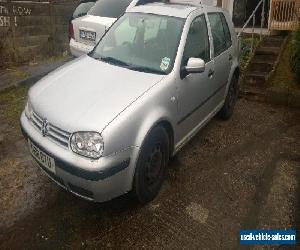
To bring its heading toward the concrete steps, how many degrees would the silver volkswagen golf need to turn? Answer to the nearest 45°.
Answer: approximately 180°

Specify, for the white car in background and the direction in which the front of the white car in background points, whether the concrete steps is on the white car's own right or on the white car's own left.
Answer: on the white car's own right

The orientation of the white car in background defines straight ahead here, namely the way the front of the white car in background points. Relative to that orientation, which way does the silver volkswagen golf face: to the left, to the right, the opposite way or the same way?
the opposite way

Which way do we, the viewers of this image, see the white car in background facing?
facing away from the viewer and to the right of the viewer

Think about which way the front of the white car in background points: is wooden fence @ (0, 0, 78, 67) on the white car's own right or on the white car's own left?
on the white car's own left

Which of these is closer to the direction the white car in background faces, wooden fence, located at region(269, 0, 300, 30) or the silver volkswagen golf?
the wooden fence

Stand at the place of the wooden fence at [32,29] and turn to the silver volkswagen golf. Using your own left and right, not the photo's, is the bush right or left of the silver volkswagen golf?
left

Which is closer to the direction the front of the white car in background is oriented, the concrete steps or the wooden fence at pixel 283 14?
the wooden fence
